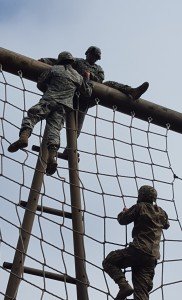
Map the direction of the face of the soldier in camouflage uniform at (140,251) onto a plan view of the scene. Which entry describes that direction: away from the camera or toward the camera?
away from the camera

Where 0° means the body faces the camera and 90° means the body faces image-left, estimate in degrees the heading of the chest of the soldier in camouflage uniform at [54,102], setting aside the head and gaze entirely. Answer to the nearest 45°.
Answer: approximately 180°
